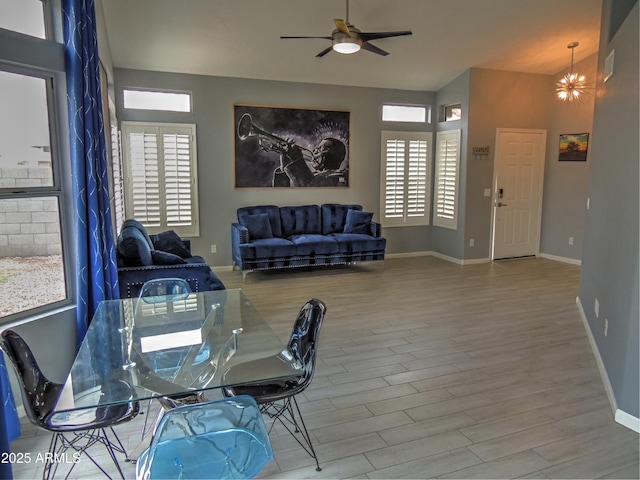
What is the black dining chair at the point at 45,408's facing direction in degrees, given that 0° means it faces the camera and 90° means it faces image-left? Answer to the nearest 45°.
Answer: approximately 270°

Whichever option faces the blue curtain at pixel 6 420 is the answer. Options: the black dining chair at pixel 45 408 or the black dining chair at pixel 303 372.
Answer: the black dining chair at pixel 303 372

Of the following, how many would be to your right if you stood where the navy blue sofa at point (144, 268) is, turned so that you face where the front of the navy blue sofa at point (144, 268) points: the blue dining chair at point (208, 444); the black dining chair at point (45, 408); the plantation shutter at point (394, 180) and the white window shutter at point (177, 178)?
2

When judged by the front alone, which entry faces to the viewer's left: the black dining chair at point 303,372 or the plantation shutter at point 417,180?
the black dining chair

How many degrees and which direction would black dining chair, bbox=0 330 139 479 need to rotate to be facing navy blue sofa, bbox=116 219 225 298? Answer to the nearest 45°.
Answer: approximately 90° to its left

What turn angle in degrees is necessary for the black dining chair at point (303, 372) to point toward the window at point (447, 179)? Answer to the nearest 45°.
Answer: approximately 135° to its right

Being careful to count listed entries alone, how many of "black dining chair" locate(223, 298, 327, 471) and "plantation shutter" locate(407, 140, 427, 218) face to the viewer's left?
1

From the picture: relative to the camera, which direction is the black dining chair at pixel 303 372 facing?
to the viewer's left

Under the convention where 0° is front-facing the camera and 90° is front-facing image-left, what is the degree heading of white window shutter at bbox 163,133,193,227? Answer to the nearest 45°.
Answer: approximately 315°

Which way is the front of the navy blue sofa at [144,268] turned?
to the viewer's right

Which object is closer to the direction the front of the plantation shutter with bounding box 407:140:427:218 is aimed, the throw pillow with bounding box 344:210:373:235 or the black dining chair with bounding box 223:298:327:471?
the black dining chair

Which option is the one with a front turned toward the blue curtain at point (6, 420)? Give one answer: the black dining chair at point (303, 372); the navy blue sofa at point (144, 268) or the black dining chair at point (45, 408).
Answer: the black dining chair at point (303, 372)

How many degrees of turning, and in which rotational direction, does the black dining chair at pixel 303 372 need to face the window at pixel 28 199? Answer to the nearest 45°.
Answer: approximately 45° to its right
